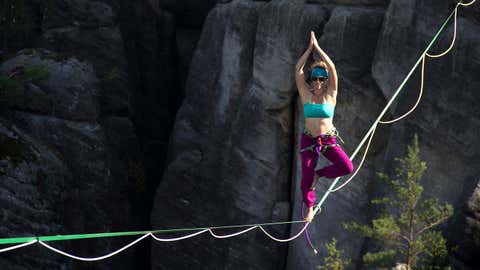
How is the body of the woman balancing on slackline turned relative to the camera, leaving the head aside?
toward the camera
